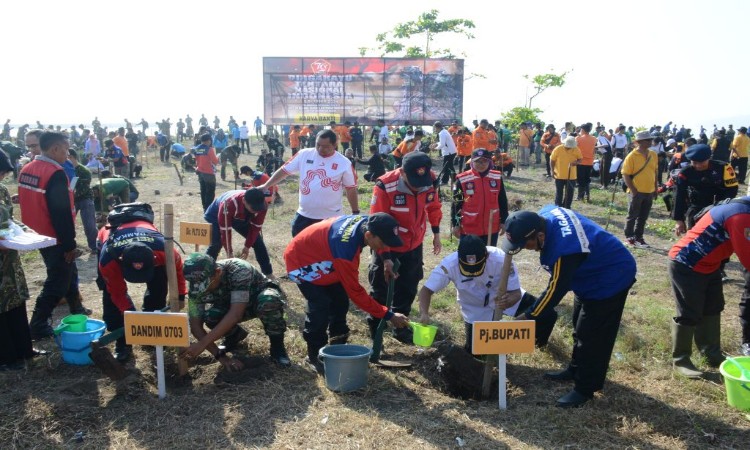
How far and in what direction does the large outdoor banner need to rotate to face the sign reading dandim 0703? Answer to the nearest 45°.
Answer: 0° — it already faces it

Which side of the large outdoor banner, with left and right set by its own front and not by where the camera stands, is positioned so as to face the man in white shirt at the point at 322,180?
front

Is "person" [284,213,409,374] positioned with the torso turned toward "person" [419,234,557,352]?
yes

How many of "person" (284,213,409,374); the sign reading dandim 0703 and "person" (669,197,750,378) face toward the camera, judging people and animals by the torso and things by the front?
1

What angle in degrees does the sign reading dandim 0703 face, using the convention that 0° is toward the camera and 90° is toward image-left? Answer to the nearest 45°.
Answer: approximately 0°

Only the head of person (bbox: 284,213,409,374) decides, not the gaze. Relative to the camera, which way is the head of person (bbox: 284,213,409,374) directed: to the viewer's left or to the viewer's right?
to the viewer's right

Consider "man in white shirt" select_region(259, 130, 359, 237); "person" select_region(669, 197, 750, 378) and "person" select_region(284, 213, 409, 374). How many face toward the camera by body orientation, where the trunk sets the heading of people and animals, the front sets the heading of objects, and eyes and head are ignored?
1

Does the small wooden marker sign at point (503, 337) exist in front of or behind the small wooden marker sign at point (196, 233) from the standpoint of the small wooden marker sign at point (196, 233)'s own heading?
in front

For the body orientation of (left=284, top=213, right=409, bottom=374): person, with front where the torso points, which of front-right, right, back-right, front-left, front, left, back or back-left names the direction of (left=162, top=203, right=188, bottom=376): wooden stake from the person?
back

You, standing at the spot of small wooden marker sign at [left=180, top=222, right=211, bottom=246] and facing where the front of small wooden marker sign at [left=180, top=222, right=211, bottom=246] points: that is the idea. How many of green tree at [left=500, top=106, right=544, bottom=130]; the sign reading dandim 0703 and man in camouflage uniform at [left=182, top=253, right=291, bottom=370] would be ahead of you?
2

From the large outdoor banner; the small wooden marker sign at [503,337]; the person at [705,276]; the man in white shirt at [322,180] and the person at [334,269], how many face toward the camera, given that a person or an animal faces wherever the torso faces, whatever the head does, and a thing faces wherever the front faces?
3

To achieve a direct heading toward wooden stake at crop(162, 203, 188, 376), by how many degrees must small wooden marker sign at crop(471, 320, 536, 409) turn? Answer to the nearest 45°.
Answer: approximately 90° to its right
